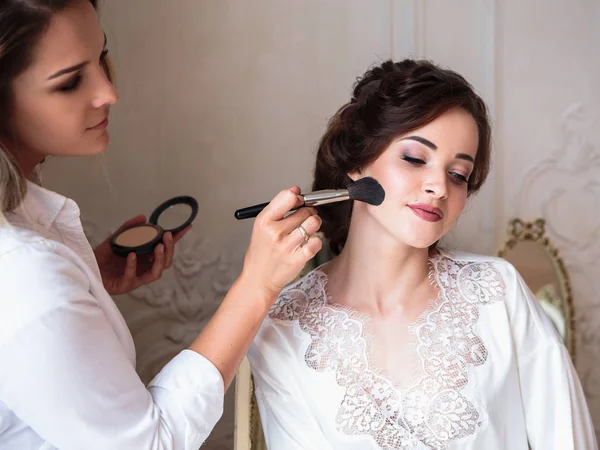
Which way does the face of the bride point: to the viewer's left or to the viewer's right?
to the viewer's right

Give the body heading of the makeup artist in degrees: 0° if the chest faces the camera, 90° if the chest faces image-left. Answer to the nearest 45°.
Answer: approximately 270°

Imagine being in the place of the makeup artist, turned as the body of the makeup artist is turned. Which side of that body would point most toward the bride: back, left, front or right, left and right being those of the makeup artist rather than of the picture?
front

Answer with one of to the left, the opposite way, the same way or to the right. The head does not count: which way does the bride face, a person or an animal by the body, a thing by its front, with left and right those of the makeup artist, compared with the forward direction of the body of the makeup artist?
to the right

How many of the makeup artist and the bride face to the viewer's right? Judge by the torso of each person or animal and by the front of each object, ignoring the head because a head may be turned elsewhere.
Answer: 1

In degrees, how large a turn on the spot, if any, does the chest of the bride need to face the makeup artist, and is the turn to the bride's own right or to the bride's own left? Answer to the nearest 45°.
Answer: approximately 45° to the bride's own right

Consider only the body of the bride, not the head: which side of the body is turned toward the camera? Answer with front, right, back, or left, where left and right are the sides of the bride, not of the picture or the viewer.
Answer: front
